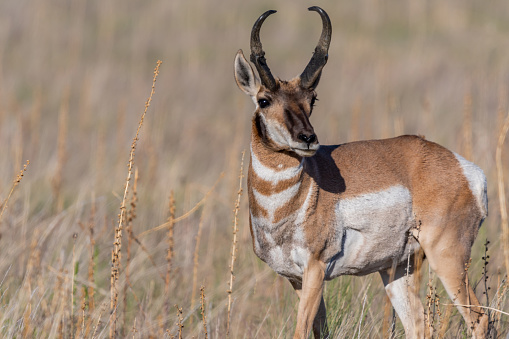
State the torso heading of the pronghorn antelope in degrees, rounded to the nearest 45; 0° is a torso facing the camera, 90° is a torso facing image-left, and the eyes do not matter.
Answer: approximately 45°
